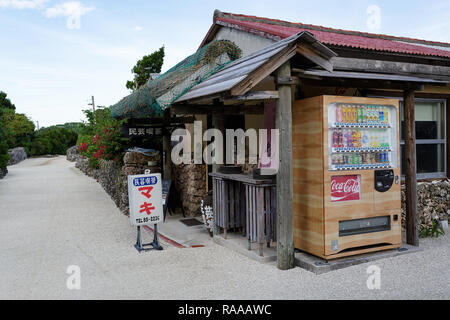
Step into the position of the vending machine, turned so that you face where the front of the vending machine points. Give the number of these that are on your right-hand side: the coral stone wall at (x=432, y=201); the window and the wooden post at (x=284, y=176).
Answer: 1

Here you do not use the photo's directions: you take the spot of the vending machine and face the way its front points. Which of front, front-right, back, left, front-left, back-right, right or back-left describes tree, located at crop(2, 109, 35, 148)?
back

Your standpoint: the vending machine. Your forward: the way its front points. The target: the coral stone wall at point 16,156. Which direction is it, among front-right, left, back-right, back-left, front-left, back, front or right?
back

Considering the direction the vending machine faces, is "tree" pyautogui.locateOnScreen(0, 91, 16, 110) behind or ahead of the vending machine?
behind

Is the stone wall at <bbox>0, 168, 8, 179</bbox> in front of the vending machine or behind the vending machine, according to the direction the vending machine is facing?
behind

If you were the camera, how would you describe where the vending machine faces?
facing the viewer and to the right of the viewer

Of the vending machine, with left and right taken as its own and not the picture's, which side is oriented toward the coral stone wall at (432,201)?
left

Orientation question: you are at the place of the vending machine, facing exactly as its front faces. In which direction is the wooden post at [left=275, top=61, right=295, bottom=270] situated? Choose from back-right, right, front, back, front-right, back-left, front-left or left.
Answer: right

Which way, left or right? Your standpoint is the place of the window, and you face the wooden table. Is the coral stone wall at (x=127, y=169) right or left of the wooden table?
right

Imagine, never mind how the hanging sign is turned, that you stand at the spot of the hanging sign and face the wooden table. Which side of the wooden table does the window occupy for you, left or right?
left
